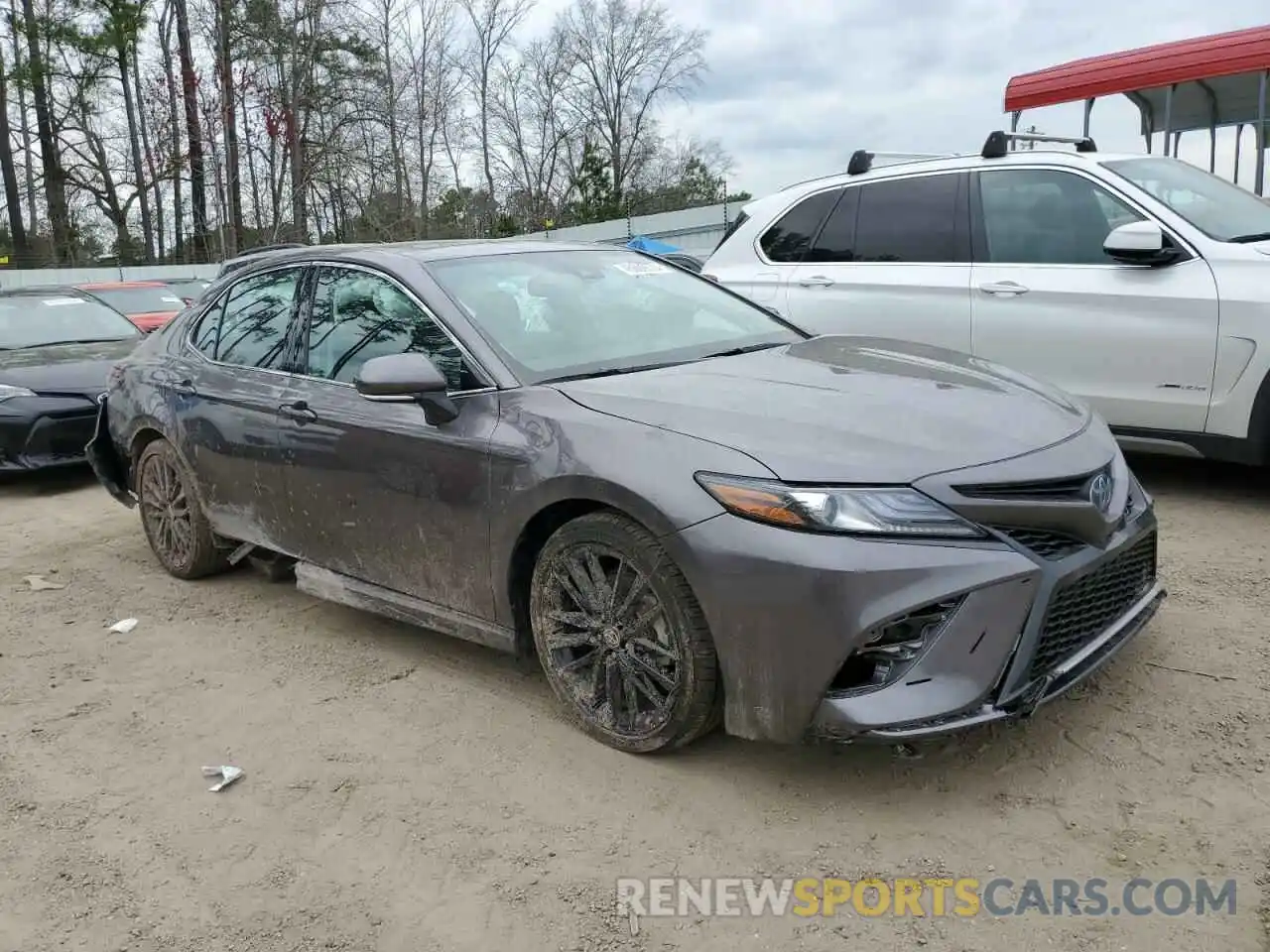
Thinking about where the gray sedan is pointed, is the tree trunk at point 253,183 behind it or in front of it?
behind

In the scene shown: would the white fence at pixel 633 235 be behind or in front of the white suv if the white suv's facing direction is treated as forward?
behind

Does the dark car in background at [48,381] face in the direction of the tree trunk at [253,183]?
no

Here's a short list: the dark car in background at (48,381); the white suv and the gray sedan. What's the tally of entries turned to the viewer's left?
0

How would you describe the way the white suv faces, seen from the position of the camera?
facing the viewer and to the right of the viewer

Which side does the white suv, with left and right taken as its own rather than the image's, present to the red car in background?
back

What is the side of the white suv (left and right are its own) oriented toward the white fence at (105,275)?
back

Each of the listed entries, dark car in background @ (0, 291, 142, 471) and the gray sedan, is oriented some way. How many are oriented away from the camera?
0

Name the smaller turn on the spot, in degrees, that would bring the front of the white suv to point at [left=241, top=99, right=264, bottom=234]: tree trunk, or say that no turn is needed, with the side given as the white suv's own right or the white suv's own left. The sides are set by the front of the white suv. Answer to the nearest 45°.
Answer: approximately 180°

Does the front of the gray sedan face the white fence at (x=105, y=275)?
no

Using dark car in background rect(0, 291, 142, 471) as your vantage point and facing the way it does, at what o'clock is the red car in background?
The red car in background is roughly at 8 o'clock from the dark car in background.

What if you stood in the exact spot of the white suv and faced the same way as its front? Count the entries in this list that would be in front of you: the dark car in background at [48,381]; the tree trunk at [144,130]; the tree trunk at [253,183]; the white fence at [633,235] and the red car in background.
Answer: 0

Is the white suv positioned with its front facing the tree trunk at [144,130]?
no

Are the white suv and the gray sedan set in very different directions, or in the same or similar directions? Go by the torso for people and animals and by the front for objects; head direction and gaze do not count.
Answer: same or similar directions

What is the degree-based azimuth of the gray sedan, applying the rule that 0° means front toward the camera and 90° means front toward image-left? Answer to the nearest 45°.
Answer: approximately 315°
